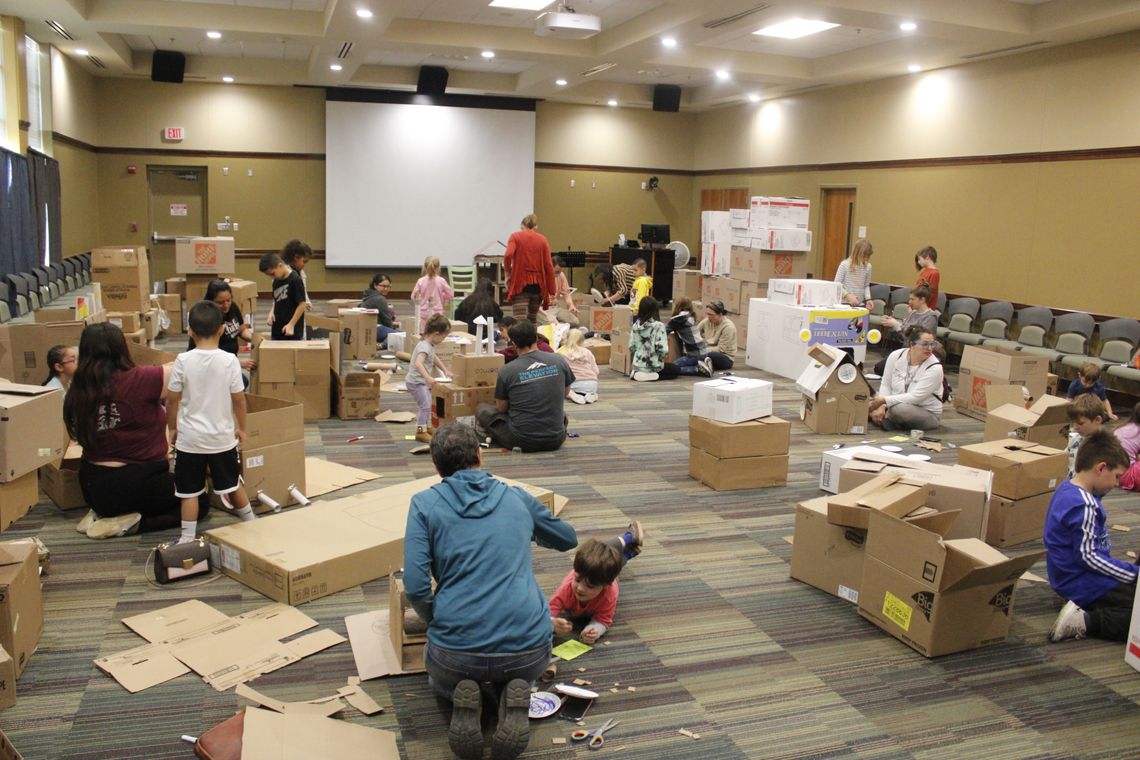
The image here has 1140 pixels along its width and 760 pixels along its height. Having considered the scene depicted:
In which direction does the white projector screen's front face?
toward the camera

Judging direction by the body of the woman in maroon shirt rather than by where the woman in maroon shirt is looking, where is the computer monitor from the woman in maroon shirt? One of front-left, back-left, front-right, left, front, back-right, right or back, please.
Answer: front

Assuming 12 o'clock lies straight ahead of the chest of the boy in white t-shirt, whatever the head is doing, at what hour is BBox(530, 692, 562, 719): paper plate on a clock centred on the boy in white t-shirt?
The paper plate is roughly at 5 o'clock from the boy in white t-shirt.

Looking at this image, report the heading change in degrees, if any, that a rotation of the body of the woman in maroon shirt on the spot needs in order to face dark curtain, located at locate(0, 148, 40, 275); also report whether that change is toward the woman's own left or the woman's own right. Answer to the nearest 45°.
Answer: approximately 45° to the woman's own left

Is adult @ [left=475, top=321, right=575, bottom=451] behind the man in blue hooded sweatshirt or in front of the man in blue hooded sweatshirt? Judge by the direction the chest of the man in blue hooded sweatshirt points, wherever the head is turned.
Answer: in front

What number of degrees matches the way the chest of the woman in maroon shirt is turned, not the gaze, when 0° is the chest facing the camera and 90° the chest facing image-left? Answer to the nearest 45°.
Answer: approximately 225°

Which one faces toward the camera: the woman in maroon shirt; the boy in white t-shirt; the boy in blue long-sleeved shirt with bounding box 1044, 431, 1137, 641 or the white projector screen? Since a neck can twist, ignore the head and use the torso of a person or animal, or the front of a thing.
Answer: the white projector screen

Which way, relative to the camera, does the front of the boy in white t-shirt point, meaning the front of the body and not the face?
away from the camera

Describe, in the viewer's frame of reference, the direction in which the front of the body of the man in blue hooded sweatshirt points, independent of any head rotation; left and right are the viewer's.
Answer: facing away from the viewer

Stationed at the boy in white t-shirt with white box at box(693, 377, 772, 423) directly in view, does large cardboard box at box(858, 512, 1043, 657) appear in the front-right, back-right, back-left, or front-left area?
front-right

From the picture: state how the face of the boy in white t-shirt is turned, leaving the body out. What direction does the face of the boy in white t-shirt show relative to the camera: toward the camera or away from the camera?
away from the camera

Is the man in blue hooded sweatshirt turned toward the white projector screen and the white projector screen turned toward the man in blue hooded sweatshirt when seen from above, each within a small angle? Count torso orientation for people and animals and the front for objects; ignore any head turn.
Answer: yes

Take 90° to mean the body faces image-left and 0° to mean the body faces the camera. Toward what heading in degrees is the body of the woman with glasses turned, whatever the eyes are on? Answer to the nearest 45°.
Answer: approximately 45°

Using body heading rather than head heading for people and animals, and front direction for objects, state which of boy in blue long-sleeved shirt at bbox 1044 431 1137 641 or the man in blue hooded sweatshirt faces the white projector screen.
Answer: the man in blue hooded sweatshirt
